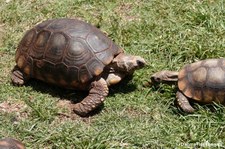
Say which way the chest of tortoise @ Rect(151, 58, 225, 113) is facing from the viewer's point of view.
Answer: to the viewer's left

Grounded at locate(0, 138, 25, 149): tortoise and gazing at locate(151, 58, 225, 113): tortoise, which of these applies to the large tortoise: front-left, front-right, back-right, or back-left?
front-left

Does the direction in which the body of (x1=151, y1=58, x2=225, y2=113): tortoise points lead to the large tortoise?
yes

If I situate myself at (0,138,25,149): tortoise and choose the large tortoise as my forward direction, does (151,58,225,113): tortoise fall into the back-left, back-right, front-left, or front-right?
front-right

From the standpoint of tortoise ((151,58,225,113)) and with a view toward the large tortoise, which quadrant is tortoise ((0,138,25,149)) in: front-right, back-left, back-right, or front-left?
front-left

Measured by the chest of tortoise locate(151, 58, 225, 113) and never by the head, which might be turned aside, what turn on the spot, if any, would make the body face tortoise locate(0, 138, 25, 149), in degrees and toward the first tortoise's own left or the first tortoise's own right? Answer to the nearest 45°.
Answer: approximately 45° to the first tortoise's own left
